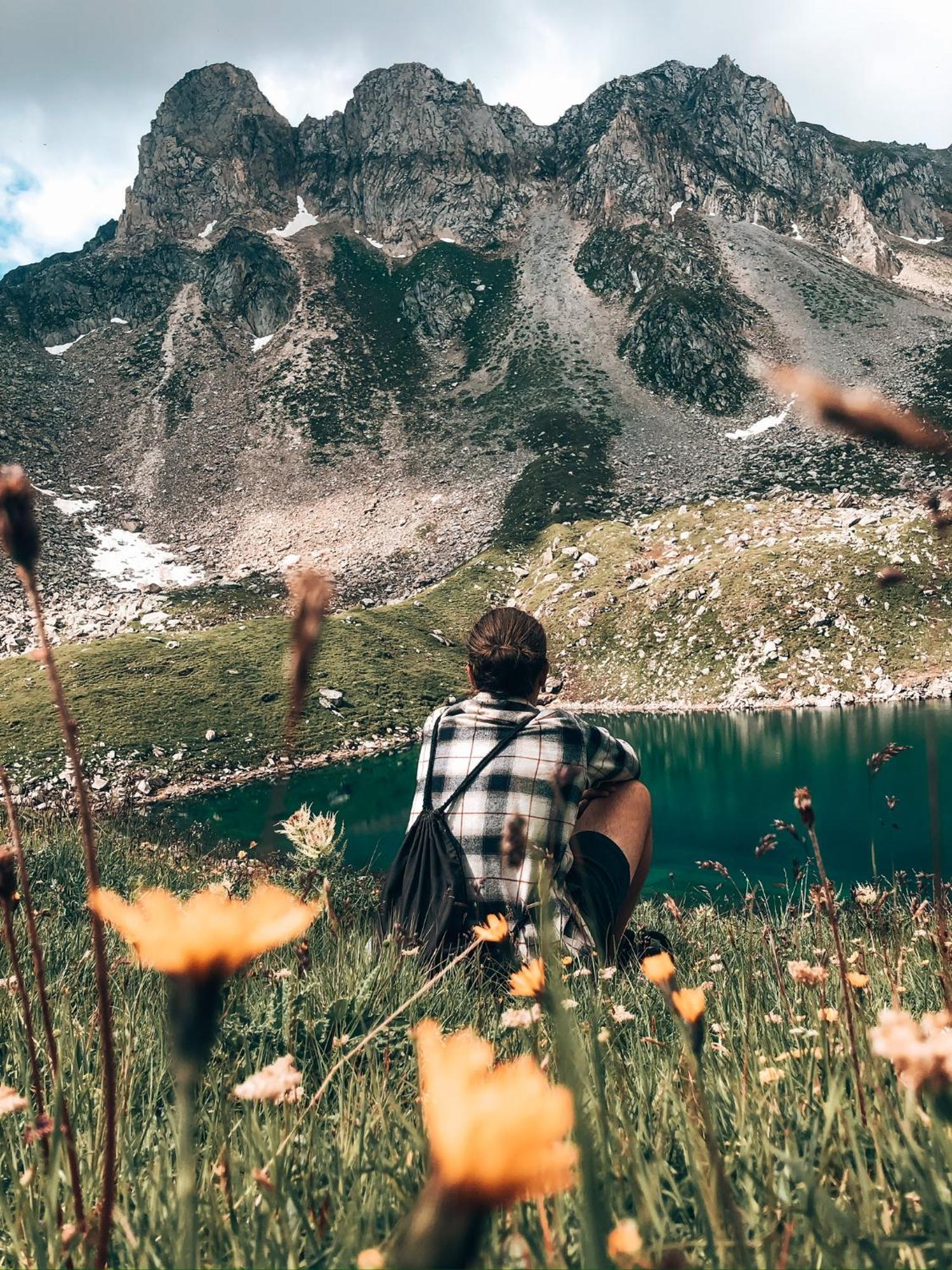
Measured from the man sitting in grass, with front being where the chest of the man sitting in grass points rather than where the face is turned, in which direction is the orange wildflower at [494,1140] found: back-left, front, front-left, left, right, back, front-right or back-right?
back

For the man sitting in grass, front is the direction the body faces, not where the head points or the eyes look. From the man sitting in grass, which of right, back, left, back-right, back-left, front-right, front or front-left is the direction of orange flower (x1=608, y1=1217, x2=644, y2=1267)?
back

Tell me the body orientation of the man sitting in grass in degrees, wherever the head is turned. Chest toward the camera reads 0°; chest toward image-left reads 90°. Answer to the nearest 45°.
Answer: approximately 180°

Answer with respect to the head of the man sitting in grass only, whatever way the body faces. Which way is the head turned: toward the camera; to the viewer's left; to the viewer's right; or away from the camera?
away from the camera

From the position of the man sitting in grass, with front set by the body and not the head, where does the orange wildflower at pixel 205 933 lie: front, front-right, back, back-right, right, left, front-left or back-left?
back

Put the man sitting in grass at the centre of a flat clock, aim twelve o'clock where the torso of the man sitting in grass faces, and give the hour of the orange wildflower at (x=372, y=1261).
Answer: The orange wildflower is roughly at 6 o'clock from the man sitting in grass.

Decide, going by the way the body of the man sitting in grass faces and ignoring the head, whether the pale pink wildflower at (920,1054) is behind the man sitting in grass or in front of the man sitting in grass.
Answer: behind

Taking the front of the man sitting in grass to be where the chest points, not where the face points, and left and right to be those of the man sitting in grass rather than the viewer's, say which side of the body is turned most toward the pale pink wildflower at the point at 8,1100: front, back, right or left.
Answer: back

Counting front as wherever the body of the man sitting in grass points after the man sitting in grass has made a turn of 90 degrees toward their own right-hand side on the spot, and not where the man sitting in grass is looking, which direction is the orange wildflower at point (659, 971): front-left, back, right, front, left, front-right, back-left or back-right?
right

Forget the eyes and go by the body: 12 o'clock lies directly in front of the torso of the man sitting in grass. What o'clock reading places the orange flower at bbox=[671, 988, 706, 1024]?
The orange flower is roughly at 6 o'clock from the man sitting in grass.

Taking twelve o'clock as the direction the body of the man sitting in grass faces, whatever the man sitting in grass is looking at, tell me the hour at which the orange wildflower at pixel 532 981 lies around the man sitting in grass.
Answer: The orange wildflower is roughly at 6 o'clock from the man sitting in grass.
